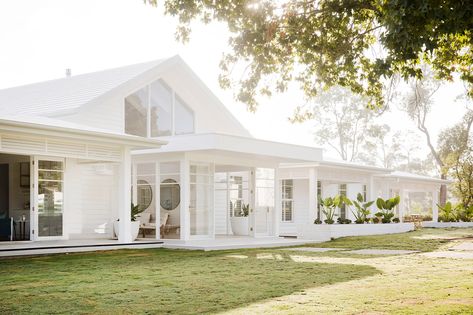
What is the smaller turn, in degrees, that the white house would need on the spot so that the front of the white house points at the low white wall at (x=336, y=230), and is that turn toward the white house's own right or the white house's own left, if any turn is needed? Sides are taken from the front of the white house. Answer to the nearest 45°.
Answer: approximately 90° to the white house's own left

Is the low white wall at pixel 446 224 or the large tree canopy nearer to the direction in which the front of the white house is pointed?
the large tree canopy

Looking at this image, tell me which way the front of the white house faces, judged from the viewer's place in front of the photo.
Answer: facing the viewer and to the right of the viewer

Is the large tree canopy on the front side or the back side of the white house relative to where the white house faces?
on the front side

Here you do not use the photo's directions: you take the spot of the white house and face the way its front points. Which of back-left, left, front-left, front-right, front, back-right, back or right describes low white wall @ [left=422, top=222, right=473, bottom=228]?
left

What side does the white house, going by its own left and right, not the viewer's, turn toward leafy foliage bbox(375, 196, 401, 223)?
left

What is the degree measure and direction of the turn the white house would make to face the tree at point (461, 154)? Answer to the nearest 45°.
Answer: approximately 90° to its left
